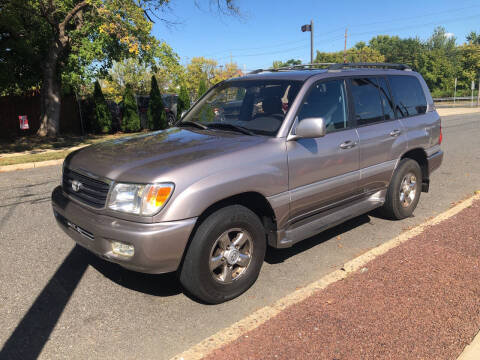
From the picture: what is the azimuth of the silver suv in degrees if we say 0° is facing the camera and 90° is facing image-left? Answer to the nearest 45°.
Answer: approximately 45°

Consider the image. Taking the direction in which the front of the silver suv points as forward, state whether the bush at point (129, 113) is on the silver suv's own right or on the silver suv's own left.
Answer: on the silver suv's own right

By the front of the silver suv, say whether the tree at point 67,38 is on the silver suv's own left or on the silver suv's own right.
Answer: on the silver suv's own right

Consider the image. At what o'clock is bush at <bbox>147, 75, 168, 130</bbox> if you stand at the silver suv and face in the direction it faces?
The bush is roughly at 4 o'clock from the silver suv.

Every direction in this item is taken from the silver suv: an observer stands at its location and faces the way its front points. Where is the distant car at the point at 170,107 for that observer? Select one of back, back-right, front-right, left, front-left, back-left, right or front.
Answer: back-right
